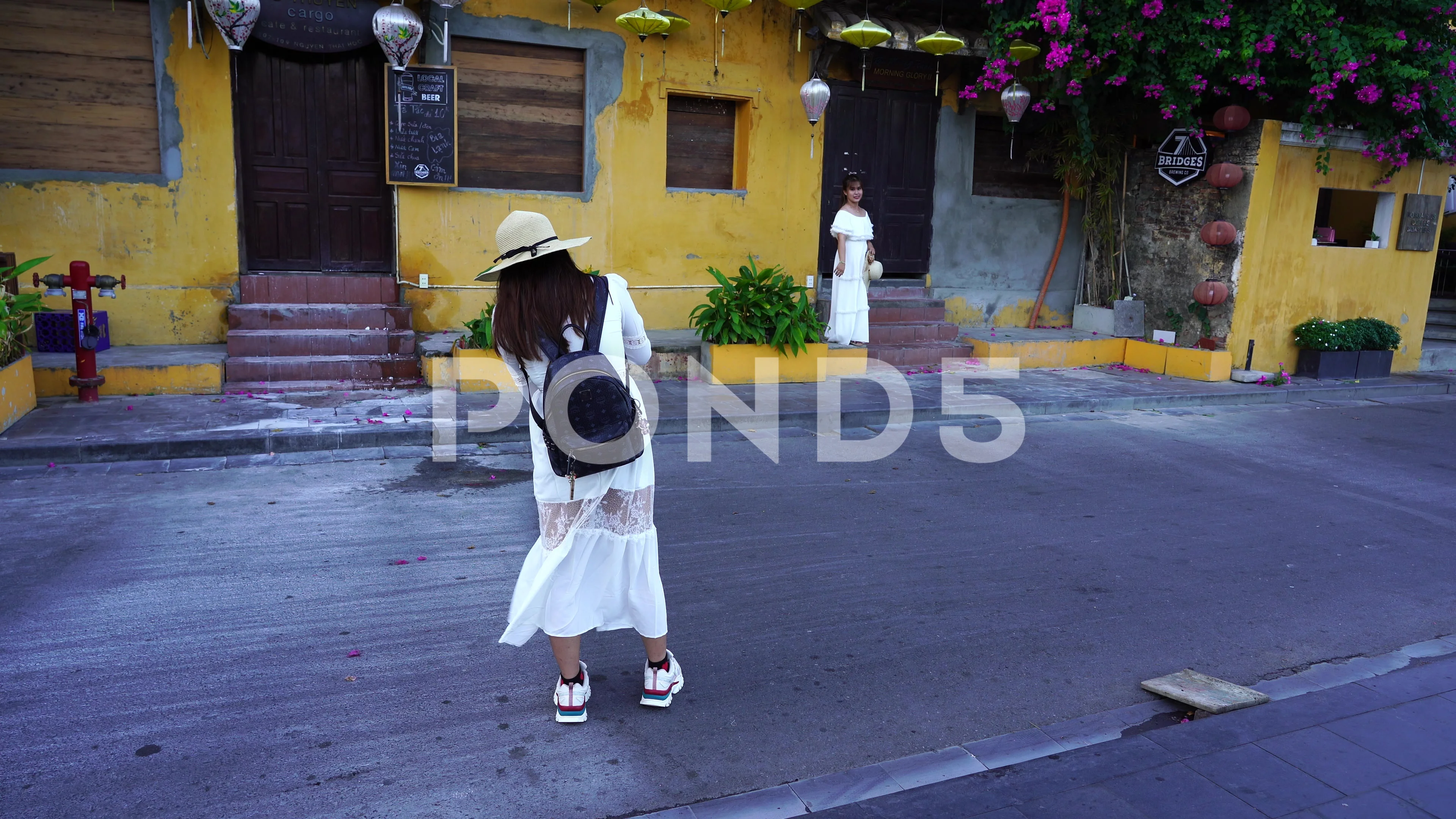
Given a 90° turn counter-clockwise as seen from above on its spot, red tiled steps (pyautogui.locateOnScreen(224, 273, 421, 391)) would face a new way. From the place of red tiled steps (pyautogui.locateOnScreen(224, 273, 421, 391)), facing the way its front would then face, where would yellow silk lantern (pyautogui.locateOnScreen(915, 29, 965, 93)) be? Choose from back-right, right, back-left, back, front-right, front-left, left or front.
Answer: front

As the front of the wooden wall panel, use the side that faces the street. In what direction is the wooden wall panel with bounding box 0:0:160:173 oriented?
toward the camera

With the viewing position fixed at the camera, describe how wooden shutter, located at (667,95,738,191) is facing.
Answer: facing the viewer

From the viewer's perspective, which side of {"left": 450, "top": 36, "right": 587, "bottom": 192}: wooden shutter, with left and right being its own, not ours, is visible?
front

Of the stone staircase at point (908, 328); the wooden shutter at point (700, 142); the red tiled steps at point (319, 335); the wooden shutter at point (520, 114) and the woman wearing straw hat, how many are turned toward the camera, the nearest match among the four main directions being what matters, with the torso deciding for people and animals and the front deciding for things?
4

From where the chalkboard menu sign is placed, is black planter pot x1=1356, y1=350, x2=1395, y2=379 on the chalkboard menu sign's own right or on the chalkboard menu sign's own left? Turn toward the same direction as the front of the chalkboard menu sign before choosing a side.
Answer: on the chalkboard menu sign's own left

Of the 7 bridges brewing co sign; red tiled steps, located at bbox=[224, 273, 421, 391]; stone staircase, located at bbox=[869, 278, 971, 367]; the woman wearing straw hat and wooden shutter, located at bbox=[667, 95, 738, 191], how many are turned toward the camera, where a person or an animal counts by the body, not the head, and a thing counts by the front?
4

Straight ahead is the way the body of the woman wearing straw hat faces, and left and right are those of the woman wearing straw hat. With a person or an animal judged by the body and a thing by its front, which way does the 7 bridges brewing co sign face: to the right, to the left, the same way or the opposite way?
the opposite way

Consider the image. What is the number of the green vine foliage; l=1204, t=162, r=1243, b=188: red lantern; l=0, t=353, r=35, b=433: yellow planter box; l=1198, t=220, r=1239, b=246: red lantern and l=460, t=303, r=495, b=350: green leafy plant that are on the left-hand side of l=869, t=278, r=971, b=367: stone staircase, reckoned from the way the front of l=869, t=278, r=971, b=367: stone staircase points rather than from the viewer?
3

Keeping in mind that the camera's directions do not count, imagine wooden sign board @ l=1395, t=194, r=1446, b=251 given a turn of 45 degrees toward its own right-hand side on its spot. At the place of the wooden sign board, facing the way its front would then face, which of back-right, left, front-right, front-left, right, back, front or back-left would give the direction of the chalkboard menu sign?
front

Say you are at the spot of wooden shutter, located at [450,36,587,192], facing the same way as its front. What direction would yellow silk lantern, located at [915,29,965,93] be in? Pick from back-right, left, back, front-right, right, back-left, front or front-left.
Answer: left

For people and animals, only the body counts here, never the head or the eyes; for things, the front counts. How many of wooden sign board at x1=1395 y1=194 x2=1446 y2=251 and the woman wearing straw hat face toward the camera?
1

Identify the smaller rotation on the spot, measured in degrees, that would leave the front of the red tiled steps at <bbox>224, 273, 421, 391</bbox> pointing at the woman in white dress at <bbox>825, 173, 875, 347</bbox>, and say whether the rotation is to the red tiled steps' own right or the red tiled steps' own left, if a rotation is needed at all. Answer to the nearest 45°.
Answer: approximately 90° to the red tiled steps' own left

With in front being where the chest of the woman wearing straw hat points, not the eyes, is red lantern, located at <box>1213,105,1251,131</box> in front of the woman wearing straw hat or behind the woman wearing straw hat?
in front

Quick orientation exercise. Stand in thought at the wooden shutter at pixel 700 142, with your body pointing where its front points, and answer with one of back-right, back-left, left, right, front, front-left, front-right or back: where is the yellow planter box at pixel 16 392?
front-right

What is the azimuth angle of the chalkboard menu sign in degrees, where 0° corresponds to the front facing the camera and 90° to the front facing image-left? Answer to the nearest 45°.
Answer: approximately 0°
